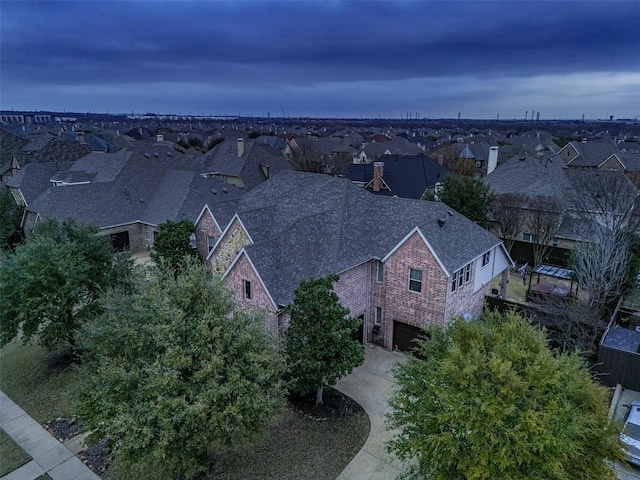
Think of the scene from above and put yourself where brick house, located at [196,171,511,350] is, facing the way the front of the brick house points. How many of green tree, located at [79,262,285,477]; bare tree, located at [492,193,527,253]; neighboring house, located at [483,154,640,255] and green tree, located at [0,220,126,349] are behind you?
2

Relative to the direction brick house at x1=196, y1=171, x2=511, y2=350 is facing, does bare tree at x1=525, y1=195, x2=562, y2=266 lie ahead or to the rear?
to the rear

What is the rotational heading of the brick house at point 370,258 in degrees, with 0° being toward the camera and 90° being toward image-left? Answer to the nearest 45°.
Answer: approximately 45°

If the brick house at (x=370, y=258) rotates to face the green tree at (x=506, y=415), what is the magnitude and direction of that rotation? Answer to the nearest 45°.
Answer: approximately 45° to its left

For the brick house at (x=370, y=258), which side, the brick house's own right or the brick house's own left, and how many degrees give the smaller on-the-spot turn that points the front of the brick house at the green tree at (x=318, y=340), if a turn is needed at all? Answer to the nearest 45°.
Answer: approximately 45° to the brick house's own left

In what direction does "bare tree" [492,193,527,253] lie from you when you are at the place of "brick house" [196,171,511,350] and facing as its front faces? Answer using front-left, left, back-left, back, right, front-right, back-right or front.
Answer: back

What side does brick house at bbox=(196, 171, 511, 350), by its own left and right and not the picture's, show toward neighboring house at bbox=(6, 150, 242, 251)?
right

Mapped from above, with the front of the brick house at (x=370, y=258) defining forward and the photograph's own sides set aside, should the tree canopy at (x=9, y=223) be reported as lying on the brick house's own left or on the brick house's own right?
on the brick house's own right

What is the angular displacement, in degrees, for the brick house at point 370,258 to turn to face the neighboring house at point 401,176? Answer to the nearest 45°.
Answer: approximately 135° to its right
